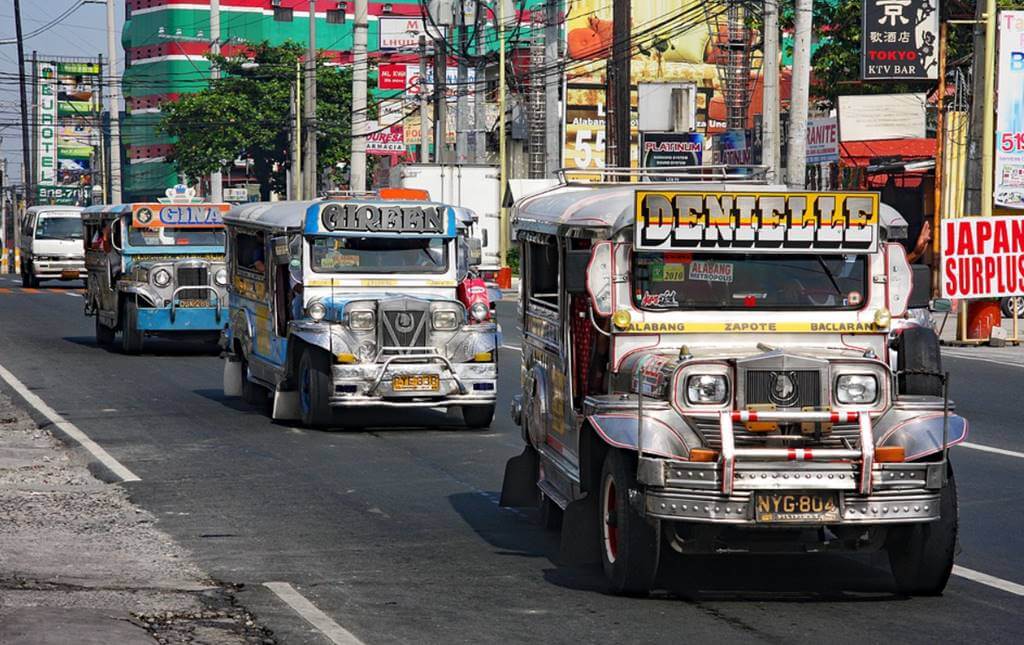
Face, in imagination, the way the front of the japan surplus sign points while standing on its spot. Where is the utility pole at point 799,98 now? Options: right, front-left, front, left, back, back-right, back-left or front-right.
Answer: right

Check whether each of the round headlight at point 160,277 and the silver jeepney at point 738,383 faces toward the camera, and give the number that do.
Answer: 2

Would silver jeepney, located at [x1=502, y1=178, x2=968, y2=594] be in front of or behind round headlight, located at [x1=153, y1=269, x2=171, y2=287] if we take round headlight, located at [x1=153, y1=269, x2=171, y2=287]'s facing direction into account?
in front

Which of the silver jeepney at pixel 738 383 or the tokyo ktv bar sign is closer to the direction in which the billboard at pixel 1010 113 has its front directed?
the silver jeepney

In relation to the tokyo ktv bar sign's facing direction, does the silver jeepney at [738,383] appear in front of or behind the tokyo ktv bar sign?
in front

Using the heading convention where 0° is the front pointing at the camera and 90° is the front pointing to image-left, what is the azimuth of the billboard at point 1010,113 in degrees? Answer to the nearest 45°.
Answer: approximately 0°

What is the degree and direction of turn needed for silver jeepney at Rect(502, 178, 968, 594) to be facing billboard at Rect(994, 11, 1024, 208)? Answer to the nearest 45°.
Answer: approximately 180°
